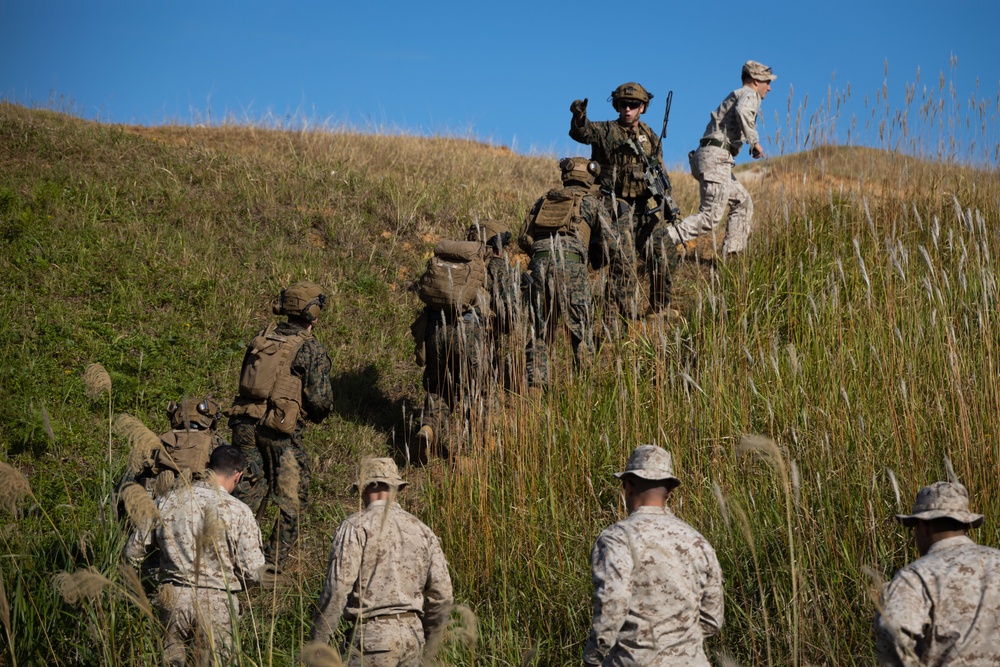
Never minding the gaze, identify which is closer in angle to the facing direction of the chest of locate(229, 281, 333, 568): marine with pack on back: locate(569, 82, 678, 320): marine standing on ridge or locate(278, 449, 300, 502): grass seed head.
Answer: the marine standing on ridge

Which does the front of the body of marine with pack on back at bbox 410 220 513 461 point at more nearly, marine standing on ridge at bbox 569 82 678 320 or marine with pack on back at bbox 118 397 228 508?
the marine standing on ridge

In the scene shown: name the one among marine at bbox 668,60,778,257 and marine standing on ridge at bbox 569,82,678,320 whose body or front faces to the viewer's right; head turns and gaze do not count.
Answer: marine at bbox 668,60,778,257

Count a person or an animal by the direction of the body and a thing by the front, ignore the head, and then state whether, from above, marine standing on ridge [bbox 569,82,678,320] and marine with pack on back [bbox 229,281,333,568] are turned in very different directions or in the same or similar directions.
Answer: very different directions

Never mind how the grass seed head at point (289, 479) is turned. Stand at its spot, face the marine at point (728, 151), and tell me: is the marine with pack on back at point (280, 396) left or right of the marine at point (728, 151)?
left

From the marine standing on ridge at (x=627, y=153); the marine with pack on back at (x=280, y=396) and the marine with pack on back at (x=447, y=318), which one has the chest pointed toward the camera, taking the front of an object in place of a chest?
the marine standing on ridge

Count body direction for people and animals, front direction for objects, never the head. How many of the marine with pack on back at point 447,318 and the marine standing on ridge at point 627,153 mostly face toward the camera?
1

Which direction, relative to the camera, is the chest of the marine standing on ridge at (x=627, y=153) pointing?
toward the camera

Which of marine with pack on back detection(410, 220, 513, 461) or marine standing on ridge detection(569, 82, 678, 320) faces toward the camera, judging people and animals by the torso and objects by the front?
the marine standing on ridge

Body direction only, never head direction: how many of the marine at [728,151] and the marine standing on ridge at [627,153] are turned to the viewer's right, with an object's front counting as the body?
1

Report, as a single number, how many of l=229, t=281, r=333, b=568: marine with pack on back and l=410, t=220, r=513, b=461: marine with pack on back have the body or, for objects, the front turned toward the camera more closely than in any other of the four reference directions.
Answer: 0

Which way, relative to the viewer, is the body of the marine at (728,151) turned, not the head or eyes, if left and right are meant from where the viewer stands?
facing to the right of the viewer

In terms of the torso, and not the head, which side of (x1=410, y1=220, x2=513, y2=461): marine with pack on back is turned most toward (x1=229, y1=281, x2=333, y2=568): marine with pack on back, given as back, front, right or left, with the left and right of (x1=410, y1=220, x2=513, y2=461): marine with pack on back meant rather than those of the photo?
back

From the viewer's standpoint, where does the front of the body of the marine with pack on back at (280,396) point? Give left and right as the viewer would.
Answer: facing away from the viewer and to the right of the viewer

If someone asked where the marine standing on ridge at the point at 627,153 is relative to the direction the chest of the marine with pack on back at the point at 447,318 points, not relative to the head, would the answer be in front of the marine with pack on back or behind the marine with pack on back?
in front
